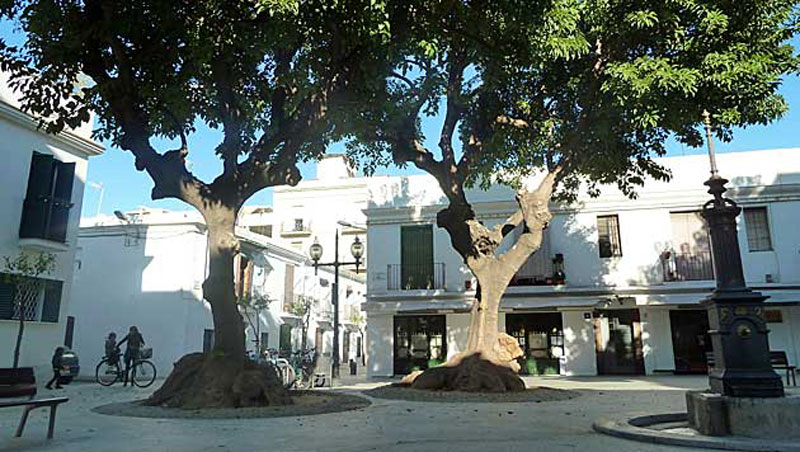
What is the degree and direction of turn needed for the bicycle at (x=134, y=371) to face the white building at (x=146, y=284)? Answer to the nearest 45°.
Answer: approximately 90° to its left

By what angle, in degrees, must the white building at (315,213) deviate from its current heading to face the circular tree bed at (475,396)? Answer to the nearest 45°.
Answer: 0° — it already faces it

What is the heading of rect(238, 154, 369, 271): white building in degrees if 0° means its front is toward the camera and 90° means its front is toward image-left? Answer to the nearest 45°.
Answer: approximately 0°

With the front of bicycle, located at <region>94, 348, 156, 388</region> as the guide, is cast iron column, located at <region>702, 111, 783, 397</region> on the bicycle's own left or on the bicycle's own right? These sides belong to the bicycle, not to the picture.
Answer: on the bicycle's own right

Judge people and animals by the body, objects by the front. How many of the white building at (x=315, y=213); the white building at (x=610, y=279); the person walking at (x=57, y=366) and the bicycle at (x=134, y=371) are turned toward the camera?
2

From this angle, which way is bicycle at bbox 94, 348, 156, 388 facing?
to the viewer's right
